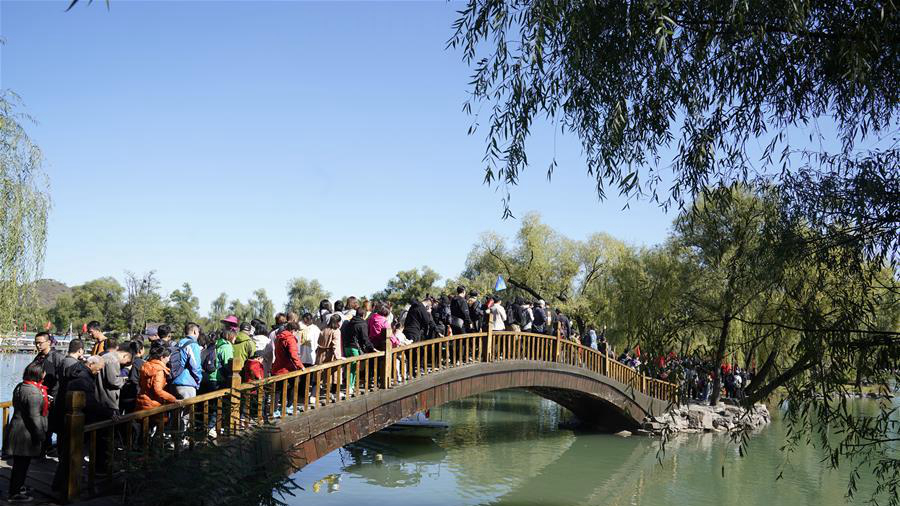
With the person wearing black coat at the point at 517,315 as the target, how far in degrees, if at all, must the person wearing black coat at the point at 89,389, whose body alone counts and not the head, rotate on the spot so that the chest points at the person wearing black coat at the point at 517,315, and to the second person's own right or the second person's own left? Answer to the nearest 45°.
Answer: approximately 45° to the second person's own left

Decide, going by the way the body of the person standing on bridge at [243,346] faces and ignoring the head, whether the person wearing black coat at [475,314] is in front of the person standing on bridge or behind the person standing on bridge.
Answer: in front

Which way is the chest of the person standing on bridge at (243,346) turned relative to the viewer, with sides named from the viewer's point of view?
facing away from the viewer and to the right of the viewer

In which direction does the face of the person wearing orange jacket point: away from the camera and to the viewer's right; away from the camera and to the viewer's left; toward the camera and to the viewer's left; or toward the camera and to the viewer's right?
away from the camera and to the viewer's right

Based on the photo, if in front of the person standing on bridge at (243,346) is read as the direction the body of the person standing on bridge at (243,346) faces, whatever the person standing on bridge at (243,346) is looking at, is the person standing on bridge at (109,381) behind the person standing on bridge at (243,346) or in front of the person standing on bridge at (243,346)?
behind

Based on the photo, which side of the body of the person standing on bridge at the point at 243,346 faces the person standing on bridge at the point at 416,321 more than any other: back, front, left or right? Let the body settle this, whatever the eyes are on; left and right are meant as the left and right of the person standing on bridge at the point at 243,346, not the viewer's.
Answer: front

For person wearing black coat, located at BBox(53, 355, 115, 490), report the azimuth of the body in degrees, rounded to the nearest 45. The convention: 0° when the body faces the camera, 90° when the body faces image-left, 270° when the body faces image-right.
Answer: approximately 270°

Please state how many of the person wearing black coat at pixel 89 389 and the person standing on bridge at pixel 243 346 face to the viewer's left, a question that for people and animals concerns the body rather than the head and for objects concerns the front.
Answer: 0
